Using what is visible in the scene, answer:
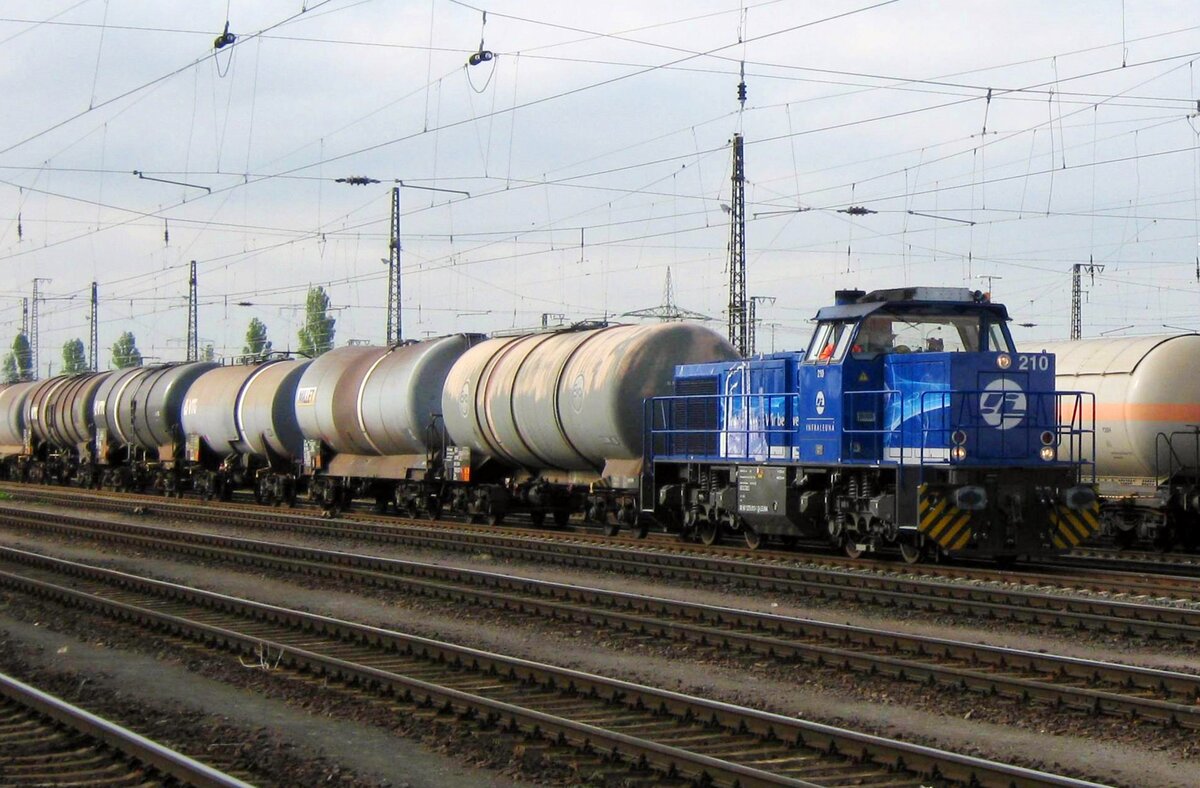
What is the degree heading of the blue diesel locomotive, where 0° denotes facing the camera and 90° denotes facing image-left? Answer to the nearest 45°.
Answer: approximately 315°

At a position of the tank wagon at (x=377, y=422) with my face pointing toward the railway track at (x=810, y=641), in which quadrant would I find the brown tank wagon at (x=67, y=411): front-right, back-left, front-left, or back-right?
back-right

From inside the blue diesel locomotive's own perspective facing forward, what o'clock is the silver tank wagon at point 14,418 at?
The silver tank wagon is roughly at 6 o'clock from the blue diesel locomotive.

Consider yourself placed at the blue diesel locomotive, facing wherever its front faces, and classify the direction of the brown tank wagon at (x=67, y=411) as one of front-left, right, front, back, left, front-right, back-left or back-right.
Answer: back

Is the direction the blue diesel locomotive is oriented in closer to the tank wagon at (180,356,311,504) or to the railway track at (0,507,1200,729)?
the railway track

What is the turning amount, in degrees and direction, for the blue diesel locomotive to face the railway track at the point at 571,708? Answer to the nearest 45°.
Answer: approximately 45° to its right

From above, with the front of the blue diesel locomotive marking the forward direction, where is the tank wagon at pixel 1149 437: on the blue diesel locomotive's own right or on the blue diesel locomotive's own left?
on the blue diesel locomotive's own left

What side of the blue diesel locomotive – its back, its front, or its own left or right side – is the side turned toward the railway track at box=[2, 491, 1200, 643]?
right

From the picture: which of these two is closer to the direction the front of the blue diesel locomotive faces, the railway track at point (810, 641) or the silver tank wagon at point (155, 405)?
the railway track

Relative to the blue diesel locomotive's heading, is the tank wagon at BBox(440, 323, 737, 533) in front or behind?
behind

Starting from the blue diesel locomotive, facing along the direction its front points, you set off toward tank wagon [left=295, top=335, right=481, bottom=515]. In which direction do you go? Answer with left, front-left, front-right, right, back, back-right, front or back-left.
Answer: back

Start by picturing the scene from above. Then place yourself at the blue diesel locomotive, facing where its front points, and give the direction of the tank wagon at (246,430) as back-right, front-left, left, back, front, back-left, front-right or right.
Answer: back

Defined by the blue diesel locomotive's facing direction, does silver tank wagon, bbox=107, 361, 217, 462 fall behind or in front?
behind
